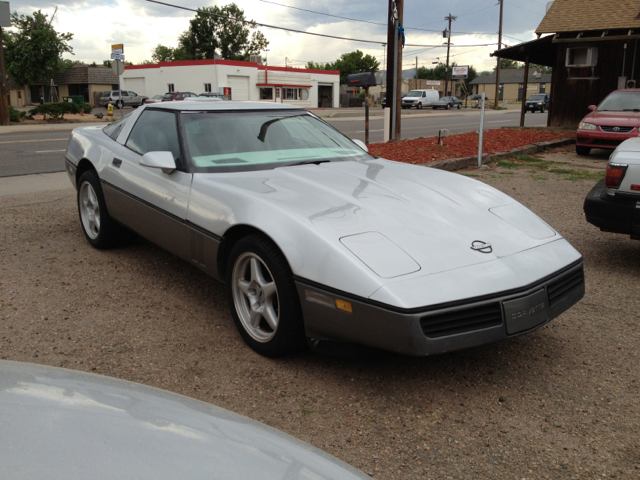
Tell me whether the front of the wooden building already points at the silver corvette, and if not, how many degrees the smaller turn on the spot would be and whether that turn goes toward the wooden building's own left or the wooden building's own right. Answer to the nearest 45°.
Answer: approximately 90° to the wooden building's own left

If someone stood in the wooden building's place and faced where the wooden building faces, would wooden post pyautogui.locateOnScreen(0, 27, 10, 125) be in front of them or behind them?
in front

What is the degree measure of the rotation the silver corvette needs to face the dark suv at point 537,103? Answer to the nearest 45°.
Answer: approximately 135° to its left

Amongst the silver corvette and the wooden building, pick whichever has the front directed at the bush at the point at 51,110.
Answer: the wooden building

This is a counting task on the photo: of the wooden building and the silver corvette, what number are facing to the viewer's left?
1

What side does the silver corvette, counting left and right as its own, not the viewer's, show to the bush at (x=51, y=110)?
back

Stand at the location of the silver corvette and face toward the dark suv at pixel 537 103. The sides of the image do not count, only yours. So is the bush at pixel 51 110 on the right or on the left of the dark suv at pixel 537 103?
left

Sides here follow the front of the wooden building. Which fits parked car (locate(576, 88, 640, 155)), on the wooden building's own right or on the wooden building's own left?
on the wooden building's own left

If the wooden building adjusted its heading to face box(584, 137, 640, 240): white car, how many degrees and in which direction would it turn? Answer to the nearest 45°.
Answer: approximately 90° to its left

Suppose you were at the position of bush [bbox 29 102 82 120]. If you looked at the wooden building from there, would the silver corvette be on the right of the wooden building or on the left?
right

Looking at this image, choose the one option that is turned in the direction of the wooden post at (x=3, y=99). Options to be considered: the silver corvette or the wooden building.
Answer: the wooden building

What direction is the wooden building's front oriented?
to the viewer's left

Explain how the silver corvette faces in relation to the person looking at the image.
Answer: facing the viewer and to the right of the viewer

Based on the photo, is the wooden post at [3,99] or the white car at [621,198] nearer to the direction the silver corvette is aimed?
the white car
